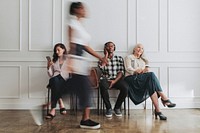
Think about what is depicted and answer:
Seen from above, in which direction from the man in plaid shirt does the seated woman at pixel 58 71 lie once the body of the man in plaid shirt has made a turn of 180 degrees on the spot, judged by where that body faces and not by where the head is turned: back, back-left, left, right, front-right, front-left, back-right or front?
left

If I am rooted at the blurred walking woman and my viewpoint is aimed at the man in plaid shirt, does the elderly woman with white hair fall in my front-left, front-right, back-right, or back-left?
front-right

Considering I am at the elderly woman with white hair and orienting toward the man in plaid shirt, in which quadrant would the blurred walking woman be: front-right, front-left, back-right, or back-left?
front-left

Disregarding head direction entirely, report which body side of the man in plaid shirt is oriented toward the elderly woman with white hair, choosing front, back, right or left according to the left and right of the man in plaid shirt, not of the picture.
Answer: left

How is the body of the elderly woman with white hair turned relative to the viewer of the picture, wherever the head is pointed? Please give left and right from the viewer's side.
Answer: facing the viewer and to the right of the viewer

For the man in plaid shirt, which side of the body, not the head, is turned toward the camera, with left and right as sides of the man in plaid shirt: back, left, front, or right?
front

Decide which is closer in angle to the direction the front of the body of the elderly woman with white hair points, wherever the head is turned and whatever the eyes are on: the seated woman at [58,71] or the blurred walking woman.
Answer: the blurred walking woman

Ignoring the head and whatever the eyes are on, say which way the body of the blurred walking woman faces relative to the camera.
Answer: to the viewer's right

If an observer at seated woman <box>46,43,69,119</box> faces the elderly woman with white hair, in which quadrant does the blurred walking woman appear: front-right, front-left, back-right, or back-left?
front-right

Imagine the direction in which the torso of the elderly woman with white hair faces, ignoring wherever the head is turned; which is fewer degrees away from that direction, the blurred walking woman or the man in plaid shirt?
the blurred walking woman
